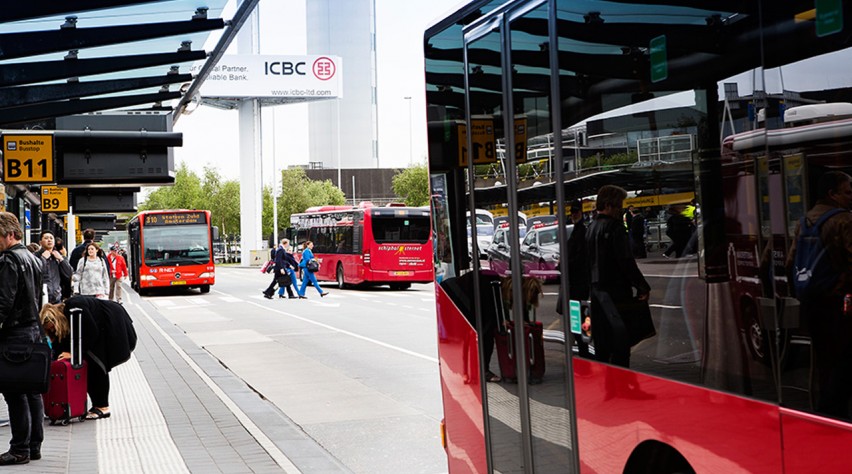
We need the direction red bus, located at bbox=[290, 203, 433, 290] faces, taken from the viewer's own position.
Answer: facing away from the viewer and to the left of the viewer

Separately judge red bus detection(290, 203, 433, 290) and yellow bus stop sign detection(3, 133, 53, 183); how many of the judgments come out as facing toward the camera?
1

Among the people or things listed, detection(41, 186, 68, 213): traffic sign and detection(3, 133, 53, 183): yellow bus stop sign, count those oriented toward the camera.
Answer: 2

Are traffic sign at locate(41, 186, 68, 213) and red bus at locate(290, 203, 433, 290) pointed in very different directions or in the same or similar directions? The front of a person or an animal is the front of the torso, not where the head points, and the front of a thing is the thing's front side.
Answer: very different directions

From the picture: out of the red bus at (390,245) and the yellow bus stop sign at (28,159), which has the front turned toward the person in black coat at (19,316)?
the yellow bus stop sign

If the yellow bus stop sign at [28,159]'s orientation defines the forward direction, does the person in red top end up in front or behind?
behind

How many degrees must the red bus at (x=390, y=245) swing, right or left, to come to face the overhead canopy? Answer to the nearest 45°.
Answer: approximately 135° to its left

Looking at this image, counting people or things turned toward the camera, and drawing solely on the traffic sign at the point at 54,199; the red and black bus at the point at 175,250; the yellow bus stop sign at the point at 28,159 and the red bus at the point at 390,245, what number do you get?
3

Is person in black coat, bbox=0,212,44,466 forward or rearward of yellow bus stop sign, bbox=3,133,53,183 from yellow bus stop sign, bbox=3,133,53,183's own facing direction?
forward

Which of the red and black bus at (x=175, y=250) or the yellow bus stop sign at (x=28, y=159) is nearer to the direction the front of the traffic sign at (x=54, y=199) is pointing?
the yellow bus stop sign
